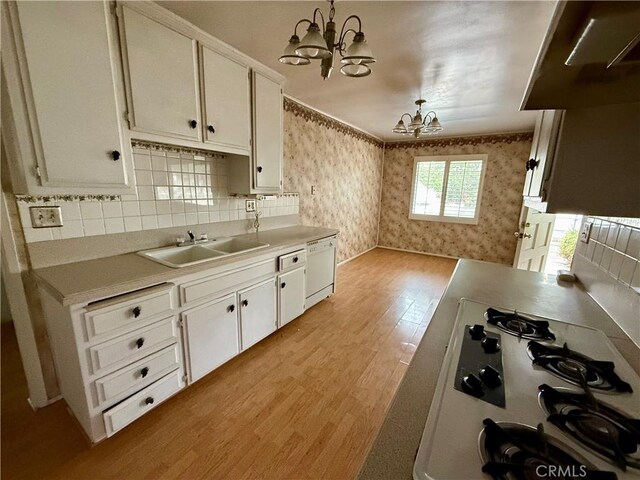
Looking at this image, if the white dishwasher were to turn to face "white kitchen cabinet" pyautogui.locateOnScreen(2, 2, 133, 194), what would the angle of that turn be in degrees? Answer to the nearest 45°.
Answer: approximately 90° to its right

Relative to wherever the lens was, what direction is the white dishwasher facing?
facing the viewer and to the right of the viewer

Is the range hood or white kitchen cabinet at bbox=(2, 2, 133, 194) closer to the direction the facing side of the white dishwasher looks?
the range hood

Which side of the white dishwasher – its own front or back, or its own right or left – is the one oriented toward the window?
left

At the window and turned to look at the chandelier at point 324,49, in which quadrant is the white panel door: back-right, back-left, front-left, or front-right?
front-left

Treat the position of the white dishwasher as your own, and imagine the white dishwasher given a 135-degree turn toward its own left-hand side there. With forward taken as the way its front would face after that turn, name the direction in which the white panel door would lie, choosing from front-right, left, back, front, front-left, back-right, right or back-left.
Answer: right

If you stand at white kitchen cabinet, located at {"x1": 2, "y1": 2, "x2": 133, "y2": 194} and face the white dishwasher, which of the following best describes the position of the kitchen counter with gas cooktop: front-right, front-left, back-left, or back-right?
front-right

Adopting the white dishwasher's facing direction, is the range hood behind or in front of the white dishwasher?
in front
